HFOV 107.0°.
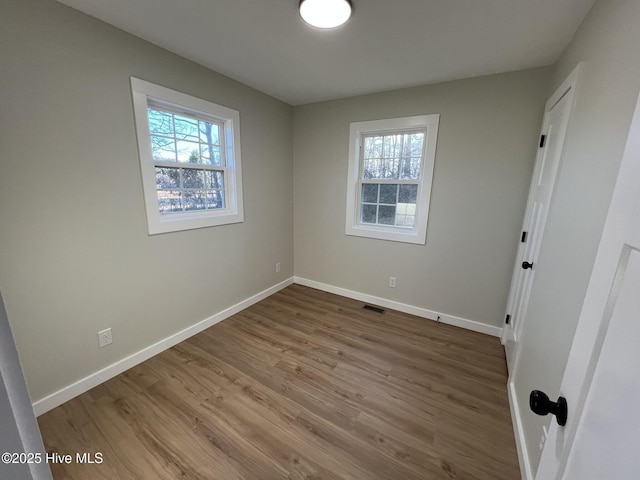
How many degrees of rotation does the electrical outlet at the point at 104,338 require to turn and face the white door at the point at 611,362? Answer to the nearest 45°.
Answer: approximately 45° to its right

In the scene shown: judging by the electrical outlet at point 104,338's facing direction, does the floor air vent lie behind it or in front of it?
in front

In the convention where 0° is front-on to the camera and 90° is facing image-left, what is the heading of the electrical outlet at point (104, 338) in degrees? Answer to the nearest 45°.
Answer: approximately 315°

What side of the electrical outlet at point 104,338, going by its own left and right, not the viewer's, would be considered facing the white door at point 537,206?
front
